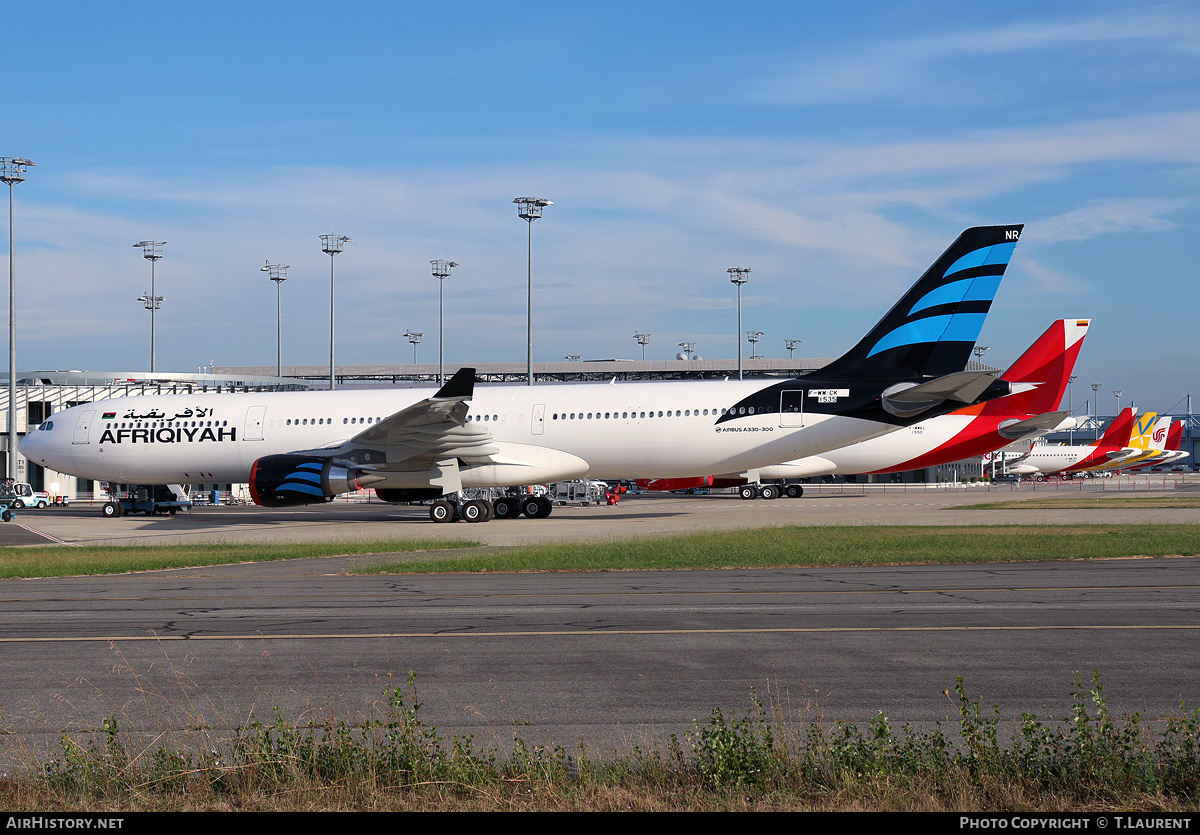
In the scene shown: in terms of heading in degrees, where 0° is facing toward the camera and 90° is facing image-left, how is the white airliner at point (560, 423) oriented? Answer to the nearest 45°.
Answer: approximately 90°

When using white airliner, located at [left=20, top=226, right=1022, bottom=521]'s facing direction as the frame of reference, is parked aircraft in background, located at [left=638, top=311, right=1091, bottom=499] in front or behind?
behind

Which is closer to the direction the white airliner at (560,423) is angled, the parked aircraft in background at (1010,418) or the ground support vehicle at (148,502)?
the ground support vehicle

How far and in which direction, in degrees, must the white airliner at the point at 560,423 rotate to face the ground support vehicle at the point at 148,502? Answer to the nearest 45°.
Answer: approximately 45° to its right
